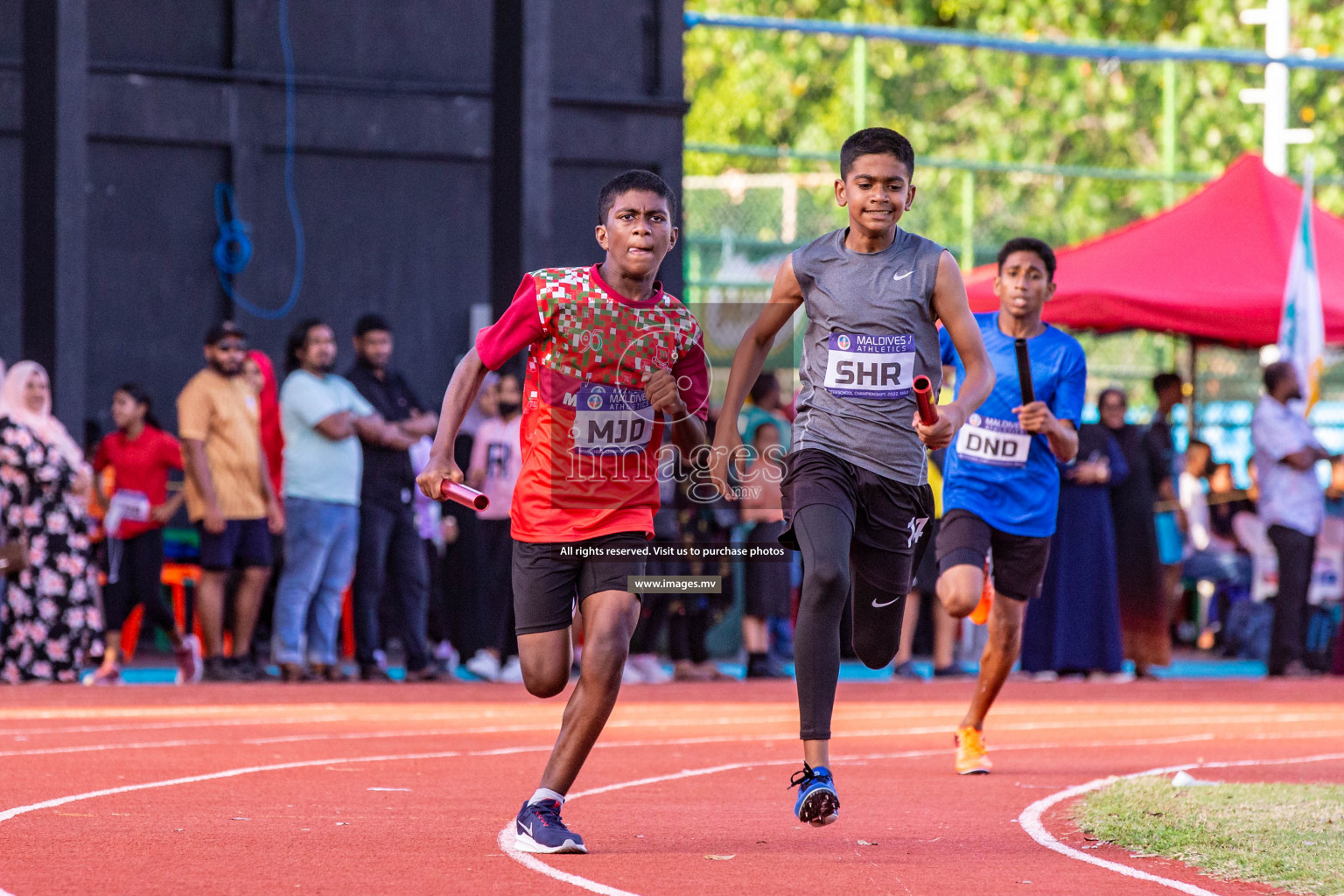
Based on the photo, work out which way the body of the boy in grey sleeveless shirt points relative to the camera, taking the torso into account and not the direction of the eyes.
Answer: toward the camera

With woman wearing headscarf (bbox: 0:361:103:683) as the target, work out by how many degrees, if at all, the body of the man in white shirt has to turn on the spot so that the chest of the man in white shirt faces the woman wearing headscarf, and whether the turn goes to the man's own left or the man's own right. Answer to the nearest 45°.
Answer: approximately 135° to the man's own right

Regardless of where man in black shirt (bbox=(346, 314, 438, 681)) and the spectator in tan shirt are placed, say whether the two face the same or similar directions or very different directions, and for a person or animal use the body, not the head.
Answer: same or similar directions

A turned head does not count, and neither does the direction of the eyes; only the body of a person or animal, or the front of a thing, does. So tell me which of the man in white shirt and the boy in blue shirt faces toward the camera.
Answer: the boy in blue shirt

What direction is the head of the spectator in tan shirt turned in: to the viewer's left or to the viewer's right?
to the viewer's right

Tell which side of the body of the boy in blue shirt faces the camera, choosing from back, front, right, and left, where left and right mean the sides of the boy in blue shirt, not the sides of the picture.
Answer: front

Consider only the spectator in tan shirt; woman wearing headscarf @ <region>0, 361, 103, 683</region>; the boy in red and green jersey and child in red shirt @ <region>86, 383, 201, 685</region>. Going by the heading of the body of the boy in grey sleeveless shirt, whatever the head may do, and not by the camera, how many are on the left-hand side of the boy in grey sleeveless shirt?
0

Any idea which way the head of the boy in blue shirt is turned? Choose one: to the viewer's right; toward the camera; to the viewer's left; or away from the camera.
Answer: toward the camera

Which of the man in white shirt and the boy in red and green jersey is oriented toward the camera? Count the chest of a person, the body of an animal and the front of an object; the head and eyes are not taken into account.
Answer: the boy in red and green jersey

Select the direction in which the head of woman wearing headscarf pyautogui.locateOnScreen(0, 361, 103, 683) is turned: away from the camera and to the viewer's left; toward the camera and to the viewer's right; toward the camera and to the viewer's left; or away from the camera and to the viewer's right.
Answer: toward the camera and to the viewer's right

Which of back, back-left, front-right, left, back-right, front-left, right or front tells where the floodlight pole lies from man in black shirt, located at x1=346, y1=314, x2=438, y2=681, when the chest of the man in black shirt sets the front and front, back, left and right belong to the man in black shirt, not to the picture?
left

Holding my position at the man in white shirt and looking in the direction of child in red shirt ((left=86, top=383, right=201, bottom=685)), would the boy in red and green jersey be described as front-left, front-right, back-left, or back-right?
front-left

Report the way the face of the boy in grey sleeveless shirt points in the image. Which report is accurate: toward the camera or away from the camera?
toward the camera

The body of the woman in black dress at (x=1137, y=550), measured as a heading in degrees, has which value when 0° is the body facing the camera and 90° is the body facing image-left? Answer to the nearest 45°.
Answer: approximately 45°

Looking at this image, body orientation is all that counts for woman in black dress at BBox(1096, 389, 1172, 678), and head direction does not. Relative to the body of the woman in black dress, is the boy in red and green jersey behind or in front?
in front
